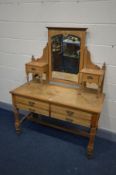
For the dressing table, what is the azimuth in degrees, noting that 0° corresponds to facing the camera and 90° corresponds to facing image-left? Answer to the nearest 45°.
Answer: approximately 45°
